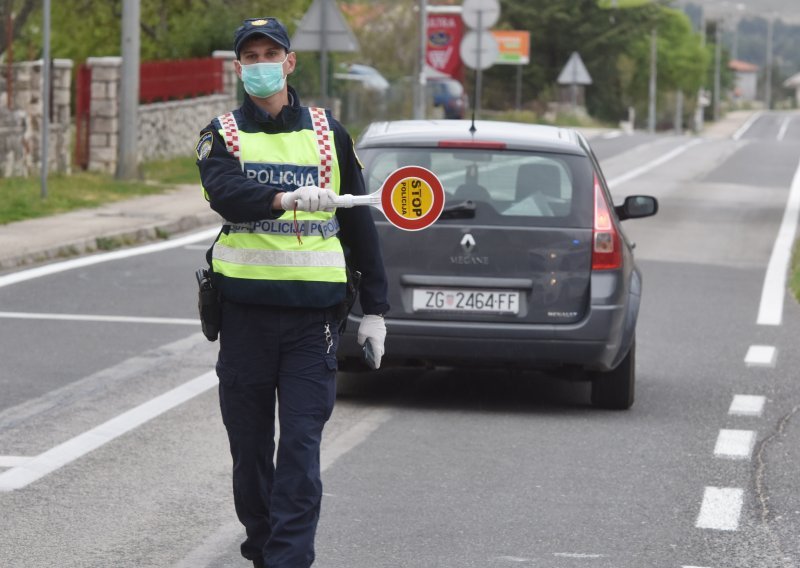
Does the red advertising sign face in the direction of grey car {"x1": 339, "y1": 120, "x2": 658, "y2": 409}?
yes

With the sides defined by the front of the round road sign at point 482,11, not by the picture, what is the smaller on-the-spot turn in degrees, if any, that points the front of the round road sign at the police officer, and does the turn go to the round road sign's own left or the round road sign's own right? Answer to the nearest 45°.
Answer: approximately 180°

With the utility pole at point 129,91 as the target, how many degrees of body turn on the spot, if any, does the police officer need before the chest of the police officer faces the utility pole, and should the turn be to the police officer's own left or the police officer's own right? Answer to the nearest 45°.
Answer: approximately 180°

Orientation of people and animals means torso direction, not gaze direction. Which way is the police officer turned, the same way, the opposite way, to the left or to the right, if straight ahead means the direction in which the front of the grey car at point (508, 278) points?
the opposite way

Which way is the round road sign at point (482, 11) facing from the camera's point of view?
away from the camera

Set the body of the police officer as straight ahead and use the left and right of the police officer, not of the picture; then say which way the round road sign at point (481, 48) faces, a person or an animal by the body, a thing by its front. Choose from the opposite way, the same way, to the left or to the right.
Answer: the opposite way

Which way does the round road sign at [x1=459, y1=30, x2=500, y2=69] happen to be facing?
away from the camera

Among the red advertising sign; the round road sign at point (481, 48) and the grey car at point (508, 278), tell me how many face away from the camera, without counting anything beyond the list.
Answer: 2

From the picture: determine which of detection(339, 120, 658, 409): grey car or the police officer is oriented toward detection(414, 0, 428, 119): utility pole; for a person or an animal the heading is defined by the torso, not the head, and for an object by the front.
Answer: the grey car

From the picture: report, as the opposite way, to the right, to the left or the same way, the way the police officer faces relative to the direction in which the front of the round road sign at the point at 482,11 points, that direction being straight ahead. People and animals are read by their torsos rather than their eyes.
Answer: the opposite way

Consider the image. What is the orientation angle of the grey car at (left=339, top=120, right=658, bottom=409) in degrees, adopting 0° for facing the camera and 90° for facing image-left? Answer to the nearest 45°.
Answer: approximately 180°

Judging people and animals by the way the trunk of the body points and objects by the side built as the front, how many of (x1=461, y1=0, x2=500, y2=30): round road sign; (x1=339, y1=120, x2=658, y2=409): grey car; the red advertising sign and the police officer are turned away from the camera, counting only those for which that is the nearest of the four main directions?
2
